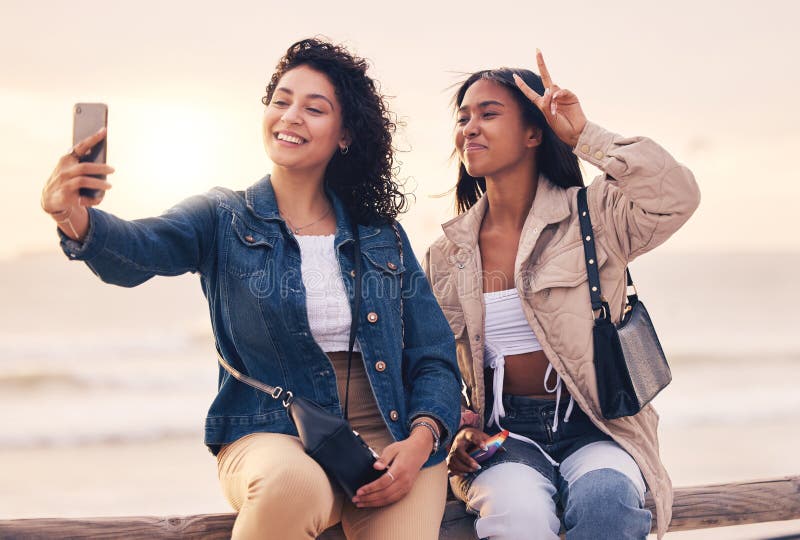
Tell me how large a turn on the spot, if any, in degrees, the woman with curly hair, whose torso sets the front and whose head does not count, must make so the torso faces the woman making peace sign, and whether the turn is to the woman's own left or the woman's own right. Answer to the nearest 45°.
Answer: approximately 90° to the woman's own left

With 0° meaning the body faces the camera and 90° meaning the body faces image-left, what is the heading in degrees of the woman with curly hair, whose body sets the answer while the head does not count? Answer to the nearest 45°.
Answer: approximately 0°
